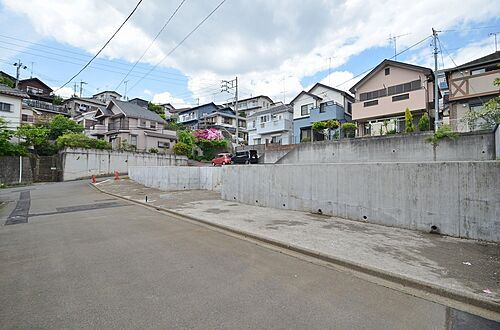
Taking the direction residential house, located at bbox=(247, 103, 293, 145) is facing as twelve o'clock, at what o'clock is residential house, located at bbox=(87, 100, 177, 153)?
residential house, located at bbox=(87, 100, 177, 153) is roughly at 2 o'clock from residential house, located at bbox=(247, 103, 293, 145).

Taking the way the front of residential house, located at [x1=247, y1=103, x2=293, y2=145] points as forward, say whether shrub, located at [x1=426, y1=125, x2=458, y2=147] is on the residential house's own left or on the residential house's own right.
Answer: on the residential house's own left

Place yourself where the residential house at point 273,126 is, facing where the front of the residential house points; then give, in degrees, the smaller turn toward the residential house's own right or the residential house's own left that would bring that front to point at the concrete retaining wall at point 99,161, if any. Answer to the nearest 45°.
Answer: approximately 45° to the residential house's own right

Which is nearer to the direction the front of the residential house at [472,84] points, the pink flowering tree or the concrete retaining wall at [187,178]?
the concrete retaining wall

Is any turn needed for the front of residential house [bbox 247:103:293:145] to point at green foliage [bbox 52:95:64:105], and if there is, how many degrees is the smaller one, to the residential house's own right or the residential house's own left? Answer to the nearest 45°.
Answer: approximately 45° to the residential house's own right

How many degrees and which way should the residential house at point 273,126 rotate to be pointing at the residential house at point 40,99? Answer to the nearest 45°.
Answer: approximately 45° to its right

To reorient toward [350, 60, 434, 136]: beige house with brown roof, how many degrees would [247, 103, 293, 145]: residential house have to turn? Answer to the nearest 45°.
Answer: approximately 90° to its left

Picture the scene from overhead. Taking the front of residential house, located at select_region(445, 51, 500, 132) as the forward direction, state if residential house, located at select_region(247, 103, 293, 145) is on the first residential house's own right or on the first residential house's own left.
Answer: on the first residential house's own right

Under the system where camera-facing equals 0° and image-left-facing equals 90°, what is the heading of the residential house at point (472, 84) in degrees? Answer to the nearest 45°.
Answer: approximately 45°

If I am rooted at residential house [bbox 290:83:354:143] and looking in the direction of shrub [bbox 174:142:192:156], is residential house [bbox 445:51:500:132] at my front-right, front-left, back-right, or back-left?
back-left

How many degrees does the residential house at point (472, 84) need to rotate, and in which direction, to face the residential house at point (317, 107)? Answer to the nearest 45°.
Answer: approximately 45° to its right

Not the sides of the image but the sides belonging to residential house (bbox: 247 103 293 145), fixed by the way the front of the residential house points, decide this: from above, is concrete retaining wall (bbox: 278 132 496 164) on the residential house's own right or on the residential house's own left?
on the residential house's own left

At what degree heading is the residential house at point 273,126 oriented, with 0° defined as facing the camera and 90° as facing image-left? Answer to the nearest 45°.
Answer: approximately 45°

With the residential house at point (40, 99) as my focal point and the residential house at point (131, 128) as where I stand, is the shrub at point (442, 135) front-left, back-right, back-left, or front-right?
back-left
